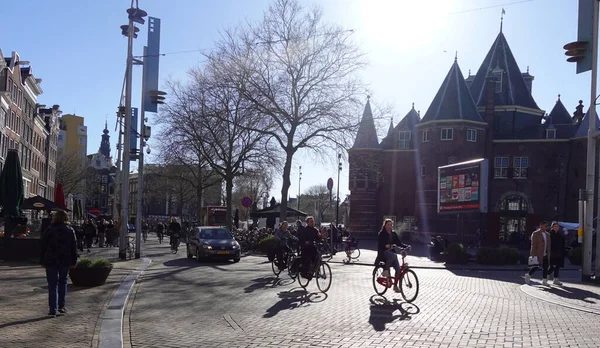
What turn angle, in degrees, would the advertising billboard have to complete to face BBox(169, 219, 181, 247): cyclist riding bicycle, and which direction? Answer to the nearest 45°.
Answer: approximately 45° to its right

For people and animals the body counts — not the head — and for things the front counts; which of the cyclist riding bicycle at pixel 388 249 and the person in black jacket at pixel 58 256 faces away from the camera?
the person in black jacket

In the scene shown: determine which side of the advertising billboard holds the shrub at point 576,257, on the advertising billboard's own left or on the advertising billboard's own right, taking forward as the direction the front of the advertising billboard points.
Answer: on the advertising billboard's own left

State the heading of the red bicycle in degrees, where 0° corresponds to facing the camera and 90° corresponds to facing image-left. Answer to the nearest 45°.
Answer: approximately 315°

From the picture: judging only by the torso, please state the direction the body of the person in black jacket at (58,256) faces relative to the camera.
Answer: away from the camera

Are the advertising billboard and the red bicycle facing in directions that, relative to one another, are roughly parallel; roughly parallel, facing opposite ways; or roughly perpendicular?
roughly perpendicular

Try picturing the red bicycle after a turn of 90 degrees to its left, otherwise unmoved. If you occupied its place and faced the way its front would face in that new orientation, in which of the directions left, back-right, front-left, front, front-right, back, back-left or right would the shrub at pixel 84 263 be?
back-left

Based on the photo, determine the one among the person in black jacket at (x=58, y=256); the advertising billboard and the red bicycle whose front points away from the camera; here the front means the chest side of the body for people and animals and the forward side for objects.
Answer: the person in black jacket

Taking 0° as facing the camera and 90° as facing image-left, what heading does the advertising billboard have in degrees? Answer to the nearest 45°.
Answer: approximately 45°

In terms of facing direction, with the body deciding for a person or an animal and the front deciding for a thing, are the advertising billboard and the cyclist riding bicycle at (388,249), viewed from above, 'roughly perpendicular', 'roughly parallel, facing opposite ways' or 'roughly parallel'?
roughly perpendicular
